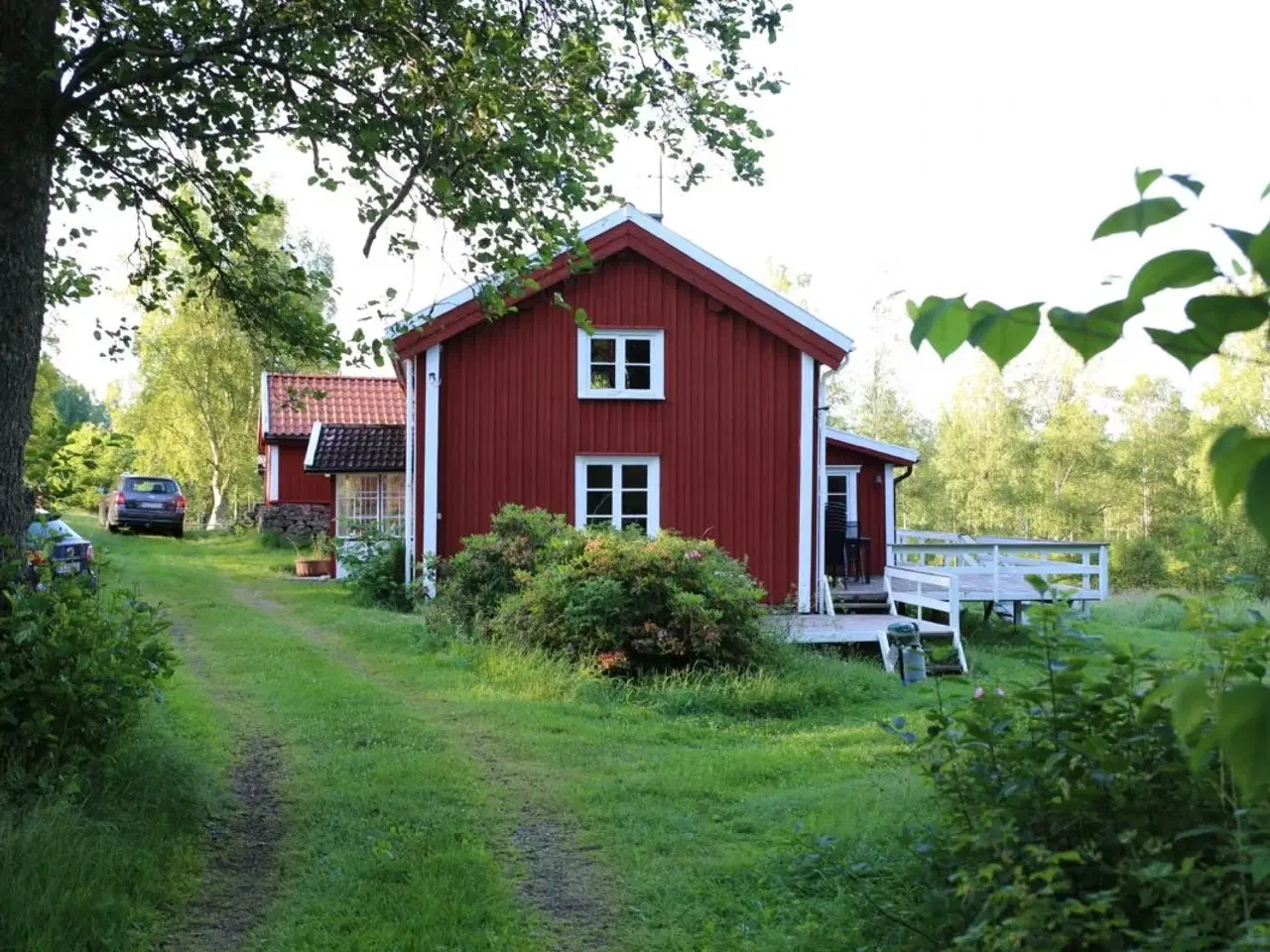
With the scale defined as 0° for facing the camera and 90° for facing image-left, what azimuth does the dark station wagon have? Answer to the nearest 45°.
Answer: approximately 180°

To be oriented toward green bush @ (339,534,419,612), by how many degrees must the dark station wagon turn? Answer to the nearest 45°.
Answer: approximately 180°

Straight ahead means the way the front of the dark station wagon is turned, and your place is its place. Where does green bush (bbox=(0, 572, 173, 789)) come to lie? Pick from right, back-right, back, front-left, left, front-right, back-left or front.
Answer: back

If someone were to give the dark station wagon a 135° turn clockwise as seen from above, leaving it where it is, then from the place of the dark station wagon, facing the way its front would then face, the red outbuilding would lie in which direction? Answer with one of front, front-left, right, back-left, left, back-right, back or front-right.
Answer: front-left

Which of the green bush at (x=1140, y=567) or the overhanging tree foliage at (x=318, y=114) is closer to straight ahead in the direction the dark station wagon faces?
the green bush

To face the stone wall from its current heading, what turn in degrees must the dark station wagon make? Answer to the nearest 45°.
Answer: approximately 90° to its right

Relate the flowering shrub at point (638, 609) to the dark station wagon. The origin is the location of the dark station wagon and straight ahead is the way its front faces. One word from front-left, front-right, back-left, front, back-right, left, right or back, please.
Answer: back

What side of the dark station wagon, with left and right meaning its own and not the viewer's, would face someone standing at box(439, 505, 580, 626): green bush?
back

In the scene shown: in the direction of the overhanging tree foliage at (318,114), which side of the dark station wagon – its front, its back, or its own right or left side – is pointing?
back

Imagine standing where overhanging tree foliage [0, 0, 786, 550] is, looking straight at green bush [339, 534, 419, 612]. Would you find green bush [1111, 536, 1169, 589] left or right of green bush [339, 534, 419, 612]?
right

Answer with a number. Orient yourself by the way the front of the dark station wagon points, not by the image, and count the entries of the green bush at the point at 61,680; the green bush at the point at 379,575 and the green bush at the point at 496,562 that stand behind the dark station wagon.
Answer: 3

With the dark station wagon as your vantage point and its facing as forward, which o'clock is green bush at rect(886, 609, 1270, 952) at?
The green bush is roughly at 6 o'clock from the dark station wagon.
